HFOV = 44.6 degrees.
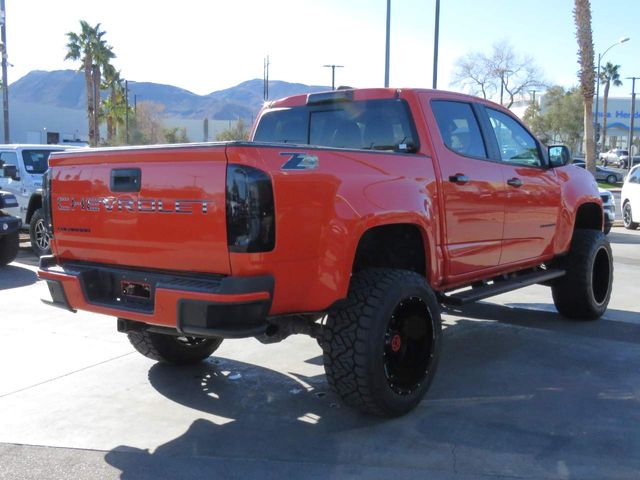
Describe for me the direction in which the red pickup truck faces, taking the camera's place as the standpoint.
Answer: facing away from the viewer and to the right of the viewer

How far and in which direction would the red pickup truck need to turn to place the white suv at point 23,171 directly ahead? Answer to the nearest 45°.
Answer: approximately 90° to its left

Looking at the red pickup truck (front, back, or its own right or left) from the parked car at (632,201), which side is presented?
front

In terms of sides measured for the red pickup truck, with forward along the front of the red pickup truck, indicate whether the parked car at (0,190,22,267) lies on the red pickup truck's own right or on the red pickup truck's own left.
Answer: on the red pickup truck's own left

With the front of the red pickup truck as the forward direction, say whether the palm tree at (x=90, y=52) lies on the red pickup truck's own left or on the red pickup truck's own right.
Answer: on the red pickup truck's own left

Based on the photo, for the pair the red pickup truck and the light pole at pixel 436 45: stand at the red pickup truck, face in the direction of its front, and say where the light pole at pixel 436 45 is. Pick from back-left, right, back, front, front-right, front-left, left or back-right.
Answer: front-left

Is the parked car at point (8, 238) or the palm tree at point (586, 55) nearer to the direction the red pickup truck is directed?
the palm tree

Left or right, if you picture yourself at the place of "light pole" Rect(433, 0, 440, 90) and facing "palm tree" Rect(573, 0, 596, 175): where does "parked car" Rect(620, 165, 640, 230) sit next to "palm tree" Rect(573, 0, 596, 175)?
right
